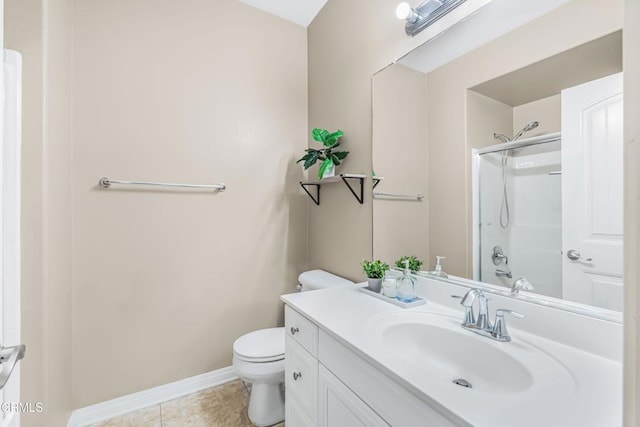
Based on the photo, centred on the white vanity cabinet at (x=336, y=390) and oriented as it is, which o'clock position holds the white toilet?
The white toilet is roughly at 3 o'clock from the white vanity cabinet.

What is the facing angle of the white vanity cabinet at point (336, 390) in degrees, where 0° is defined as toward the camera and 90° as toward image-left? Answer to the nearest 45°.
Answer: approximately 45°

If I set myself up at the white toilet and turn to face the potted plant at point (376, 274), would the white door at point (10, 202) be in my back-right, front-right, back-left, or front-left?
back-right

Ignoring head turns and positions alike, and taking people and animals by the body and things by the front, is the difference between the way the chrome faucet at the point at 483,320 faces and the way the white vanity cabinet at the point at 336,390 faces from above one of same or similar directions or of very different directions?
same or similar directions

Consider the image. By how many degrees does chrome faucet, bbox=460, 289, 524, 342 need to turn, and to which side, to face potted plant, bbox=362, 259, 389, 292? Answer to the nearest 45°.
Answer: approximately 90° to its right

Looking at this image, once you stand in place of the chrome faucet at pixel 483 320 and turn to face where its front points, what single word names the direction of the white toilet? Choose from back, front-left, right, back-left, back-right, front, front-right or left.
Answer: front-right

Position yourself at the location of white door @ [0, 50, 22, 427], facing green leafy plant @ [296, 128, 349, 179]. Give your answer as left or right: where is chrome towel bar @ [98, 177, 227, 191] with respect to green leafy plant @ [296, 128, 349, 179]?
left

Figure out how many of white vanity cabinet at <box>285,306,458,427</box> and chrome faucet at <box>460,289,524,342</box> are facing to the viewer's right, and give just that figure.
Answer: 0

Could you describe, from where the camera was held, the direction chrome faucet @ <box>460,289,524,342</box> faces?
facing the viewer and to the left of the viewer
